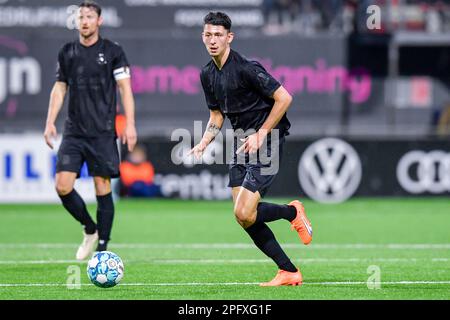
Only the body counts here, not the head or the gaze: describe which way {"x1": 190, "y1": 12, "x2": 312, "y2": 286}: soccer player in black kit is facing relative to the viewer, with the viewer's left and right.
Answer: facing the viewer and to the left of the viewer

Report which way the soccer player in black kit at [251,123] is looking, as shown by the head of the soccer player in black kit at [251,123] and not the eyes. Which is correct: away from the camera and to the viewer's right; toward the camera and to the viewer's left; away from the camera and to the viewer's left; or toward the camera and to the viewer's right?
toward the camera and to the viewer's left

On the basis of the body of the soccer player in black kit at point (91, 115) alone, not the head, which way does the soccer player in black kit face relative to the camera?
toward the camera

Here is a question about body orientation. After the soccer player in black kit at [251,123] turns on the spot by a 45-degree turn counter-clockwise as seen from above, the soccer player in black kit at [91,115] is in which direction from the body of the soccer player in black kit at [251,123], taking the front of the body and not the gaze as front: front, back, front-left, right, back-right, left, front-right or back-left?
back-right

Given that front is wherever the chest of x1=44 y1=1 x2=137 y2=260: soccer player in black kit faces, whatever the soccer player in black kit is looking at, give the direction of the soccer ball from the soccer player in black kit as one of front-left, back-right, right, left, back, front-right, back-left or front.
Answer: front
